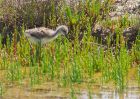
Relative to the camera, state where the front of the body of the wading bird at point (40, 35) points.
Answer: to the viewer's right
